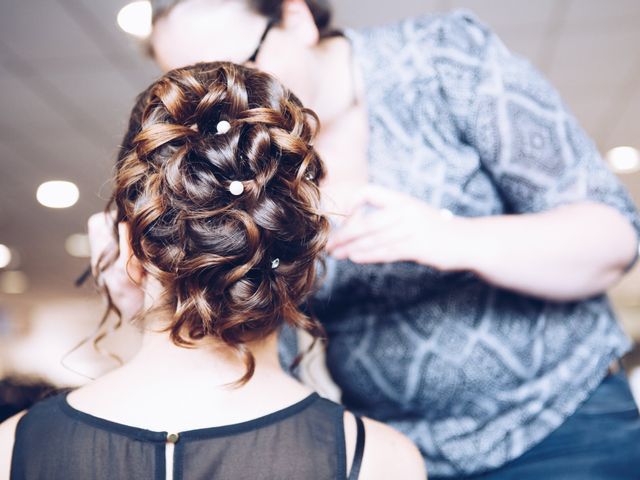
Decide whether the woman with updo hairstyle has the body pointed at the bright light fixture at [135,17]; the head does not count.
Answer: yes

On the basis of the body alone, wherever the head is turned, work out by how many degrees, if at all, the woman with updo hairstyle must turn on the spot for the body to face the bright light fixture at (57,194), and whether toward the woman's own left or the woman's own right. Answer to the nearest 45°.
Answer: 0° — they already face it

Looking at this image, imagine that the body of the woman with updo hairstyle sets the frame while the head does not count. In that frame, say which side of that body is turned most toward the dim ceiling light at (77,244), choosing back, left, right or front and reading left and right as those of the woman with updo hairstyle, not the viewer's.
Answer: front

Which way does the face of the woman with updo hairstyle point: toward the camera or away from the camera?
away from the camera

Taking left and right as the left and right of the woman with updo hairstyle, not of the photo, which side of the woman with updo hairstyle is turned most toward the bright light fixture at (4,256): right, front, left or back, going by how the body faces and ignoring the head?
front

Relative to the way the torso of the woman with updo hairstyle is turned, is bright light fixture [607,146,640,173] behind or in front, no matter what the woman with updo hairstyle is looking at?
in front

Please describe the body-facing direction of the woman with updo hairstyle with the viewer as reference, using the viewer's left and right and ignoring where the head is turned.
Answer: facing away from the viewer
